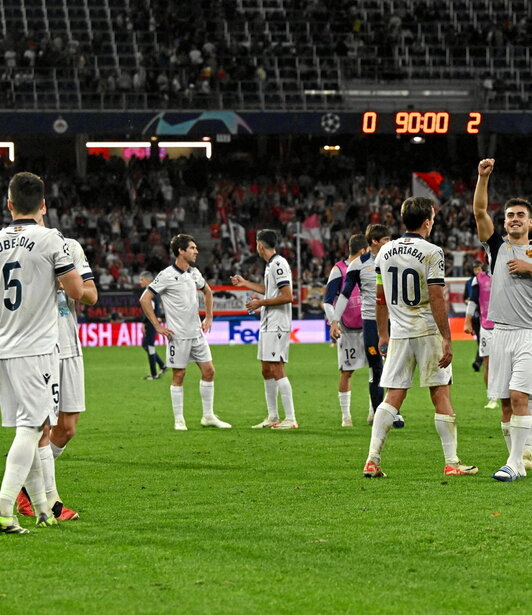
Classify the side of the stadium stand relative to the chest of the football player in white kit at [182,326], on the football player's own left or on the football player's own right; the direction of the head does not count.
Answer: on the football player's own left

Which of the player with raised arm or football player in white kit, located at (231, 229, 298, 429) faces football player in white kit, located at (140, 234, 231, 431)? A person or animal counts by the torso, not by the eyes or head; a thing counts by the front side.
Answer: football player in white kit, located at (231, 229, 298, 429)

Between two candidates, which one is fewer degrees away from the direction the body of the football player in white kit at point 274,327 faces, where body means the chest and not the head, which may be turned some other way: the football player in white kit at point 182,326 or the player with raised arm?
the football player in white kit

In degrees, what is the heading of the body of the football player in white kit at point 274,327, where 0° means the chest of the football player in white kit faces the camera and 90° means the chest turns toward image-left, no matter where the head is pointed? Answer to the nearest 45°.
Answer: approximately 90°

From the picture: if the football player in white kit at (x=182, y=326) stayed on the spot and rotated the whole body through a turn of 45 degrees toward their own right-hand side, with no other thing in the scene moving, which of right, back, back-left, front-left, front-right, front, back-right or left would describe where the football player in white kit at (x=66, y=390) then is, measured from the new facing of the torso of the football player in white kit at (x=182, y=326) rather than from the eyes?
front

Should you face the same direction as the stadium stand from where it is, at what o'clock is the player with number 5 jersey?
The player with number 5 jersey is roughly at 12 o'clock from the stadium stand.

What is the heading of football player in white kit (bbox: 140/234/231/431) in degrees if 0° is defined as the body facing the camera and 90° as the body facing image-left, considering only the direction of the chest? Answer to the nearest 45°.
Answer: approximately 315°

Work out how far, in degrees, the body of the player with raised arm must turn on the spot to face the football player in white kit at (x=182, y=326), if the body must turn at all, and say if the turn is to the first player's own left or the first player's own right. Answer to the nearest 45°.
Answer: approximately 135° to the first player's own right

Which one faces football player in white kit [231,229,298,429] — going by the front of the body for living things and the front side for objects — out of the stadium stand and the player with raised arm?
the stadium stand

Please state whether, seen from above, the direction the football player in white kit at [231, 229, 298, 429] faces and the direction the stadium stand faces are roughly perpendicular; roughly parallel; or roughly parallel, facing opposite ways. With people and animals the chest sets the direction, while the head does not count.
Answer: roughly perpendicular

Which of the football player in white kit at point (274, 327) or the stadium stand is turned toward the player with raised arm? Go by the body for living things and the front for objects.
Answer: the stadium stand

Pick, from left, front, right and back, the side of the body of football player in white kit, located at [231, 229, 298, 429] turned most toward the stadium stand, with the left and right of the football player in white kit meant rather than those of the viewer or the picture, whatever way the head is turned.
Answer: right

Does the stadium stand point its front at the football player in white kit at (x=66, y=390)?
yes

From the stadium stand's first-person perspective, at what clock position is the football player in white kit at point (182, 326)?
The football player in white kit is roughly at 12 o'clock from the stadium stand.
